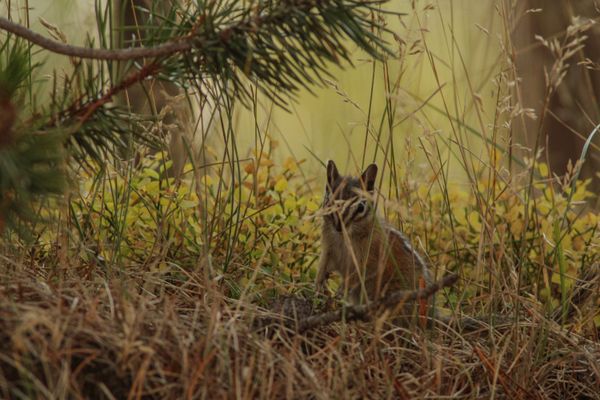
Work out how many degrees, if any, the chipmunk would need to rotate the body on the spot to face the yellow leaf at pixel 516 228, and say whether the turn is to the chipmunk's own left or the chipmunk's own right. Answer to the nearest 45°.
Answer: approximately 180°

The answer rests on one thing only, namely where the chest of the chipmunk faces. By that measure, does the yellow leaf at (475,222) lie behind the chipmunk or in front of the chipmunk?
behind

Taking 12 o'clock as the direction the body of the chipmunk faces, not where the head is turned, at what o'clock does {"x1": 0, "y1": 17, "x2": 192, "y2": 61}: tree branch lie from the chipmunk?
The tree branch is roughly at 1 o'clock from the chipmunk.

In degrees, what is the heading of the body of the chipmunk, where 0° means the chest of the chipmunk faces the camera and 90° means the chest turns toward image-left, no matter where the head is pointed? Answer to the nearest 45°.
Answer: approximately 45°

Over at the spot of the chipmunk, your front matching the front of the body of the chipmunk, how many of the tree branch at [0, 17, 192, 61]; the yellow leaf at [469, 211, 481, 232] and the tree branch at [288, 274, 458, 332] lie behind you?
1
